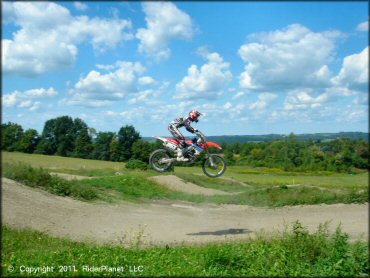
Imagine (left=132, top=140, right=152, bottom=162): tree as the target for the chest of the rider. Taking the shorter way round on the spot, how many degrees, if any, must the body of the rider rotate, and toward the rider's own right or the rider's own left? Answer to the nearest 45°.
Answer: approximately 135° to the rider's own left

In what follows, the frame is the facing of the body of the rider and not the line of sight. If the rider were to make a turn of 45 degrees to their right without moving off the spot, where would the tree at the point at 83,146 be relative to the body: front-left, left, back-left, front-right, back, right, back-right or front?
back

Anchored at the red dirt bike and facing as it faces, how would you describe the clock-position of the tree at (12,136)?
The tree is roughly at 7 o'clock from the red dirt bike.

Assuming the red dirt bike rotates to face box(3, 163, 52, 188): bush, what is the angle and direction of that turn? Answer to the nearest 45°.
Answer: approximately 135° to its left

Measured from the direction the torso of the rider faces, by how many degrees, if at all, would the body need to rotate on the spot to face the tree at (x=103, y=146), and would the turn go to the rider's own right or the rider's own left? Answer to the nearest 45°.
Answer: approximately 135° to the rider's own left

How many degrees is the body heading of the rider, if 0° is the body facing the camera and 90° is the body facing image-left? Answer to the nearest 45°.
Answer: approximately 270°

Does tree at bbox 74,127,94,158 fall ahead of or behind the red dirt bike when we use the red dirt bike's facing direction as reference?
behind

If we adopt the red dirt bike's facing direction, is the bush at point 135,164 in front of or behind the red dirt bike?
behind

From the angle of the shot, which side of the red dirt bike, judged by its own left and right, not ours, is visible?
right
